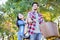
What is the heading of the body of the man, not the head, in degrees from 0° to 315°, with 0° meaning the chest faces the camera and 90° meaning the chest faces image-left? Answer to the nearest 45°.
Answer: approximately 315°
